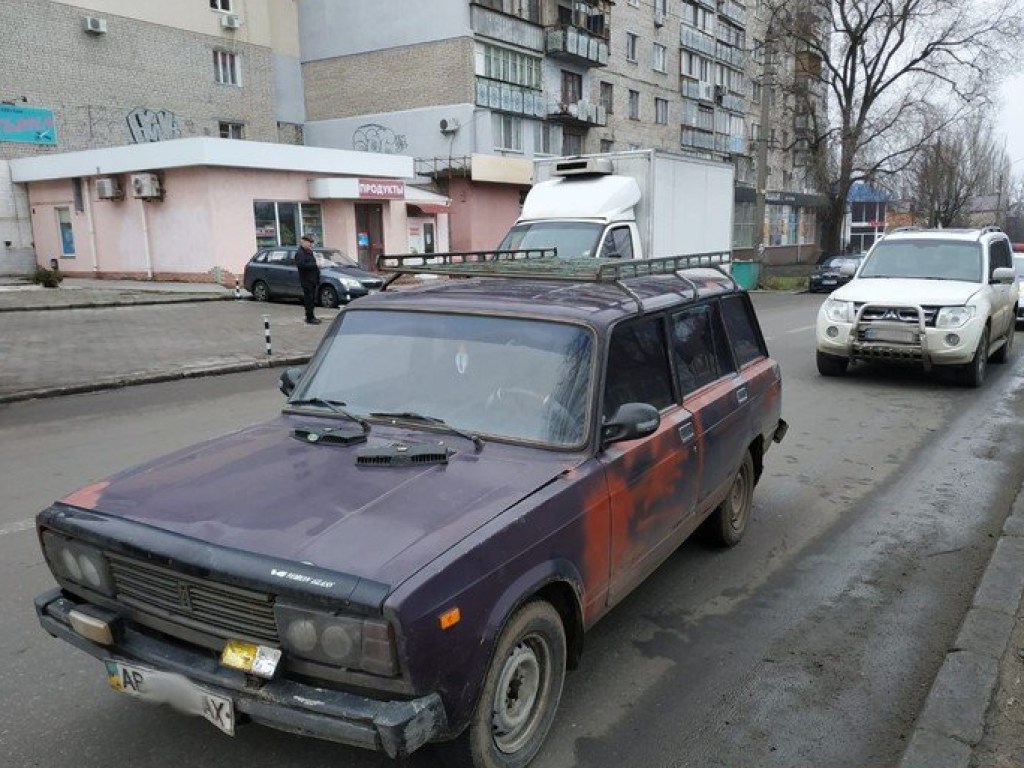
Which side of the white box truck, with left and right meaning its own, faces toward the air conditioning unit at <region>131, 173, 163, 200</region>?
right

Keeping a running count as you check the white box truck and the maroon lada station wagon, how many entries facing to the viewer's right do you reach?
0

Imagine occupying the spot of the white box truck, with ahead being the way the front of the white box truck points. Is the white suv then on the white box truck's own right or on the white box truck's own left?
on the white box truck's own left

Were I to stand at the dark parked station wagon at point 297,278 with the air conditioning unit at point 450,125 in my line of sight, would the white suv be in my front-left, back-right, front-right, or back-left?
back-right

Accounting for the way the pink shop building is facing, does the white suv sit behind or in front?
in front

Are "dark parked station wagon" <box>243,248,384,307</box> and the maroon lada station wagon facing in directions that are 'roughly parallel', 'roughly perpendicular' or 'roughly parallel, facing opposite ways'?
roughly perpendicular

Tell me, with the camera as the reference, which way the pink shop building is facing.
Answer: facing the viewer and to the right of the viewer

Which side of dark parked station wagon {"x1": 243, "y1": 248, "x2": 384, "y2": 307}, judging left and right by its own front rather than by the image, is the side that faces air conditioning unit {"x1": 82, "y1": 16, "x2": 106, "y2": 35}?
back

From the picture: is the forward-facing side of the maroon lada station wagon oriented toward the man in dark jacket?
no

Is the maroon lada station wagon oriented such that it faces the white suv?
no

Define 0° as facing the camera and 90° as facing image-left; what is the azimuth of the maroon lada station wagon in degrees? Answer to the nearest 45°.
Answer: approximately 45°

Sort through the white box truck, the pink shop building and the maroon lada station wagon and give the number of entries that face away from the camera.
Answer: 0

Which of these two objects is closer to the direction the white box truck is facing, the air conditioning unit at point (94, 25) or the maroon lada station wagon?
the maroon lada station wagon

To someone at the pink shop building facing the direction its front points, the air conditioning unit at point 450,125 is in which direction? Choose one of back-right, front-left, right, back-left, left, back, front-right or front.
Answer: left

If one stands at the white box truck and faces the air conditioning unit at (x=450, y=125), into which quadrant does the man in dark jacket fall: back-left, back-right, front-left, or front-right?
front-left

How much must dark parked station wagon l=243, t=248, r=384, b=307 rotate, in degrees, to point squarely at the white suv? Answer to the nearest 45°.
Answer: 0° — it already faces it

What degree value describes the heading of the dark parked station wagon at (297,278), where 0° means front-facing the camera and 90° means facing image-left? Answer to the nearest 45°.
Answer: approximately 315°

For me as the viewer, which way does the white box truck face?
facing the viewer and to the left of the viewer

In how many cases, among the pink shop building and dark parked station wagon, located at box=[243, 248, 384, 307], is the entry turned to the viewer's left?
0

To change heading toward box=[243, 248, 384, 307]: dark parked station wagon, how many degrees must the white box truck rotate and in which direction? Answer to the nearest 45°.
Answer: approximately 90° to its right

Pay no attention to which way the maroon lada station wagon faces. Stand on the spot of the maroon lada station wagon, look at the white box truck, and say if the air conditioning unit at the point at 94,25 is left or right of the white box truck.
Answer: left

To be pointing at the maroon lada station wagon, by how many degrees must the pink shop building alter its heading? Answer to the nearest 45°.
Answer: approximately 45° to its right

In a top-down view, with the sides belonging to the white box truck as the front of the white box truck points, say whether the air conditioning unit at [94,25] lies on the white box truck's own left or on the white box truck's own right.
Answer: on the white box truck's own right
